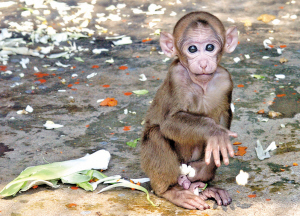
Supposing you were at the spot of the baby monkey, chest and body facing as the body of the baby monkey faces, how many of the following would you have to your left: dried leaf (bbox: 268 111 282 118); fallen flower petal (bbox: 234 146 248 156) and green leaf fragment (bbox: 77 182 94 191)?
2

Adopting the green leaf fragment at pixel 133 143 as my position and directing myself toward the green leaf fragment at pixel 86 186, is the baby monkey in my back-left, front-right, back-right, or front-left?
front-left

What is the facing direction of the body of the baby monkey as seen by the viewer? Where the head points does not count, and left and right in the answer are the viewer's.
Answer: facing the viewer and to the right of the viewer

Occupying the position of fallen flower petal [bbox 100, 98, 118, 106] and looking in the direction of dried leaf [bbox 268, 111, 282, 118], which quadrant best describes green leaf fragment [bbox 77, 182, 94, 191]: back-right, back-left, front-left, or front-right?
front-right

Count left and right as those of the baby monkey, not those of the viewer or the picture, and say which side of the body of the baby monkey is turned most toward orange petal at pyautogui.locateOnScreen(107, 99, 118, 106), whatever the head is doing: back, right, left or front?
back

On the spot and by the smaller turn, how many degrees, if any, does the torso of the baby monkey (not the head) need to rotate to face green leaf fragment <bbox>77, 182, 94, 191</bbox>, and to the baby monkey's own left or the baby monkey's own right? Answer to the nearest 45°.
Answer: approximately 135° to the baby monkey's own right

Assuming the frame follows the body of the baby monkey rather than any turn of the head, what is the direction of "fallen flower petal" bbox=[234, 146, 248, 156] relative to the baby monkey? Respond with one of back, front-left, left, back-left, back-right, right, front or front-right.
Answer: left

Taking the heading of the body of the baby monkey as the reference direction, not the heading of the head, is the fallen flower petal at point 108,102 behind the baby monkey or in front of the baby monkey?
behind

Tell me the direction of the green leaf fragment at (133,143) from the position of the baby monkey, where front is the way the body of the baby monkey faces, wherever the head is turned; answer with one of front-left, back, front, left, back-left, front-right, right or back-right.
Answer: back

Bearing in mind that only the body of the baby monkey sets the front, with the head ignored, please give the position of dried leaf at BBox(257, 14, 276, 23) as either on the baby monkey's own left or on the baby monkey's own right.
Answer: on the baby monkey's own left

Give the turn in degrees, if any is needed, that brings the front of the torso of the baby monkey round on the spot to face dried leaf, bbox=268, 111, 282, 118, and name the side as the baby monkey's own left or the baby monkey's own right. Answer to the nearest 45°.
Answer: approximately 90° to the baby monkey's own left
